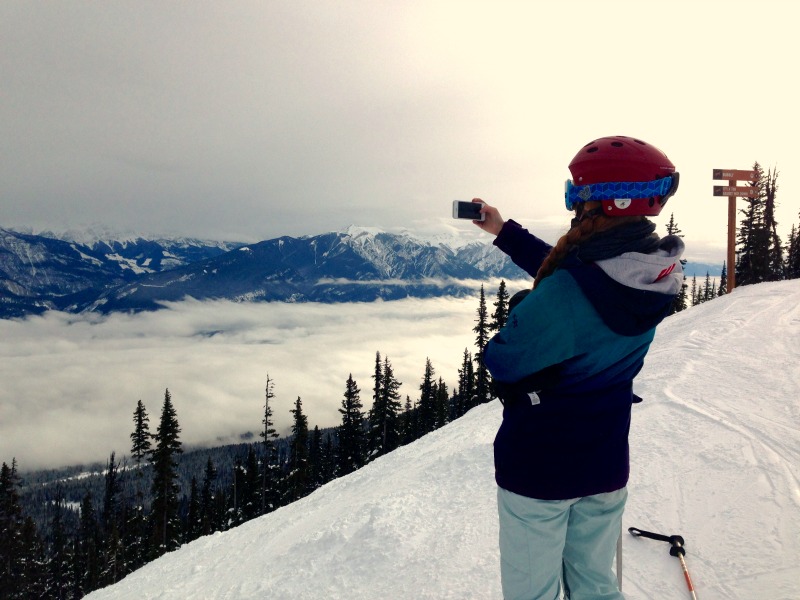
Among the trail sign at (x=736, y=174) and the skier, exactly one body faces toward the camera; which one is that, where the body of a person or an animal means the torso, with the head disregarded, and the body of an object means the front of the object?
the trail sign

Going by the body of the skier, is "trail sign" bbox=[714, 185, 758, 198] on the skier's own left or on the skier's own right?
on the skier's own right

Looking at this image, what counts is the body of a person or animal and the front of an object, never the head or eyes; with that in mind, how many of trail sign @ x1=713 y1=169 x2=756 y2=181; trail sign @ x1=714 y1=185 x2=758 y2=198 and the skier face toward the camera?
2

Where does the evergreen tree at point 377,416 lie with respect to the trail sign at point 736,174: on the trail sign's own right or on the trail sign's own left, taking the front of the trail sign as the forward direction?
on the trail sign's own right

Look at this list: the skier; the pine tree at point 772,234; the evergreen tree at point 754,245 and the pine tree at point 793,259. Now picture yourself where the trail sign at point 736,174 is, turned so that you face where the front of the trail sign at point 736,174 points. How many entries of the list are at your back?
3

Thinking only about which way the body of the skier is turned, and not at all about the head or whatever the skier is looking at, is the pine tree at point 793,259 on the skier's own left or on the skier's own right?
on the skier's own right

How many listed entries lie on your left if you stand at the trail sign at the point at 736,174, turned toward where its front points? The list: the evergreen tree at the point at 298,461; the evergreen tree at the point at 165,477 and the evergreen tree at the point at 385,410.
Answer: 0

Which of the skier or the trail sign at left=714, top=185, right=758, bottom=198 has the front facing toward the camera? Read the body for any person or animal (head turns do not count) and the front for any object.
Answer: the trail sign

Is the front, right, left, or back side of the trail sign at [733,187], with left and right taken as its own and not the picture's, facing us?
front

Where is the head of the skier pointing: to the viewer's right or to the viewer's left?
to the viewer's left

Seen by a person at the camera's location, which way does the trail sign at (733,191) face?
facing the viewer

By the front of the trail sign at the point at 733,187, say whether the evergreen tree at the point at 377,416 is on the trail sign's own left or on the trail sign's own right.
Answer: on the trail sign's own right

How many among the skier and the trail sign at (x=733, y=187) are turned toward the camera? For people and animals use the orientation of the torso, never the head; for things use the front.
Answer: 1

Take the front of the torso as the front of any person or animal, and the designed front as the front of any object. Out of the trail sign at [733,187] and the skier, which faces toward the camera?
the trail sign

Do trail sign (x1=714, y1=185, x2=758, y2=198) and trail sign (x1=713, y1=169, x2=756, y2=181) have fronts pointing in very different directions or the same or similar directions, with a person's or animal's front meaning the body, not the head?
same or similar directions
